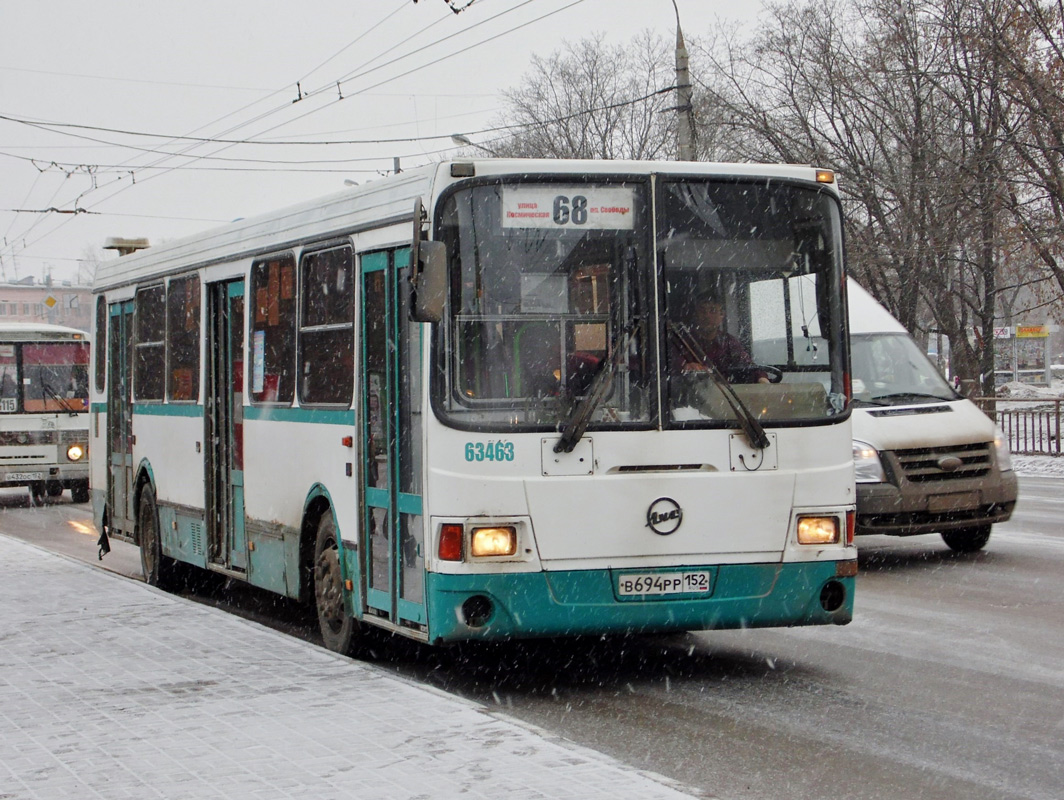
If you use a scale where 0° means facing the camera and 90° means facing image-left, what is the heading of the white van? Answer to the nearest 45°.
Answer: approximately 315°

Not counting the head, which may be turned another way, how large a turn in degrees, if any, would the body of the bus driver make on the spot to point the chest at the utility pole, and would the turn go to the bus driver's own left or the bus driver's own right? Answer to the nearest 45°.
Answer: approximately 135° to the bus driver's own left

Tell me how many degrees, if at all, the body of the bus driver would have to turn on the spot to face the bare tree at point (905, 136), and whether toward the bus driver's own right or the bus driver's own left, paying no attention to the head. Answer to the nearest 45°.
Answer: approximately 135° to the bus driver's own left

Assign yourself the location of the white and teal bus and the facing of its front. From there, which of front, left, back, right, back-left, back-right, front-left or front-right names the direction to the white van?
left

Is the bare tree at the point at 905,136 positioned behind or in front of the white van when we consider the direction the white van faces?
behind

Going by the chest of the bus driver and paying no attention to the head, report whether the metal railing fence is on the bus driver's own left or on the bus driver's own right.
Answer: on the bus driver's own left

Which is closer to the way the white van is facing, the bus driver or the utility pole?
the bus driver

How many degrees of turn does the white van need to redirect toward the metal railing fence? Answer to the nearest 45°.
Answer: approximately 135° to its left

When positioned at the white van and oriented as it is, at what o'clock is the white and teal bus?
The white and teal bus is roughly at 2 o'clock from the white van.

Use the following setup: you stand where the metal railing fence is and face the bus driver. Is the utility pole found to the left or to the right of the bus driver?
right
